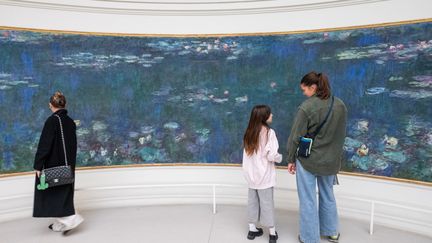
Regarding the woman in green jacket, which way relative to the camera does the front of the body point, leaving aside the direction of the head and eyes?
away from the camera

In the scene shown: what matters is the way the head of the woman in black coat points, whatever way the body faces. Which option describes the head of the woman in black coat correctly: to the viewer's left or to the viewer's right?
to the viewer's left

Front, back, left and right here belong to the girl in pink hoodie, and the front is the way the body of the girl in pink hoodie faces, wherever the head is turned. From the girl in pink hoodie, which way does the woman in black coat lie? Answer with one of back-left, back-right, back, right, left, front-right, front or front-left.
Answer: back-left

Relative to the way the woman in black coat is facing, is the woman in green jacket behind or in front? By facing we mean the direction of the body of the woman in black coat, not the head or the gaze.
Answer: behind

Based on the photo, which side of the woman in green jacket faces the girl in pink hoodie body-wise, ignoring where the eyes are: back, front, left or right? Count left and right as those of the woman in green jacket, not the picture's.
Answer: left

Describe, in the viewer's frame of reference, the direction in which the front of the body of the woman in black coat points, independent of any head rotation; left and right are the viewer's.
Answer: facing away from the viewer and to the left of the viewer

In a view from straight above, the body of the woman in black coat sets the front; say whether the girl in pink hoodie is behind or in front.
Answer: behind

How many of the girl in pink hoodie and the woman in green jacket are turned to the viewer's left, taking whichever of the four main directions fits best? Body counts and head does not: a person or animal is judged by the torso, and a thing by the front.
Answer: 0

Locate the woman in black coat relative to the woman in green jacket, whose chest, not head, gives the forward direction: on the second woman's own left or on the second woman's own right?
on the second woman's own left

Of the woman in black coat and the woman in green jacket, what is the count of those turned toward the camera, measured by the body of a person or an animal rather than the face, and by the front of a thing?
0

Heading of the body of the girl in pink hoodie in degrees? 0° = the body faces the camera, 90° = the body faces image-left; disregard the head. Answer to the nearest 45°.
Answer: approximately 225°
